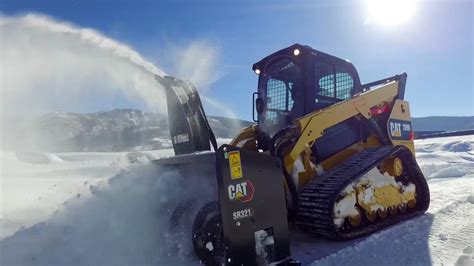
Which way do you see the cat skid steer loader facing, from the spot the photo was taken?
facing the viewer and to the left of the viewer
